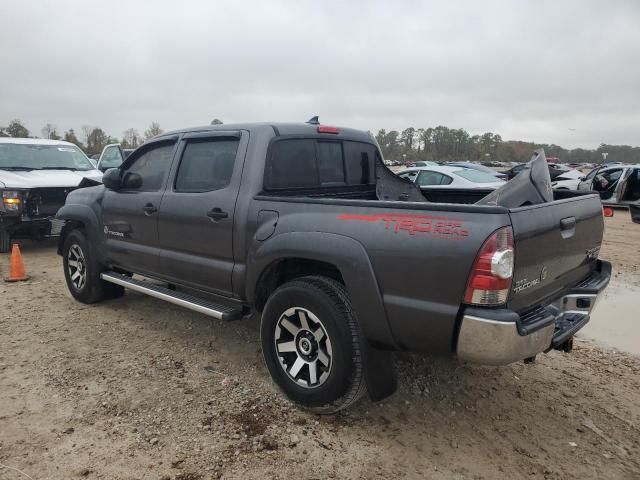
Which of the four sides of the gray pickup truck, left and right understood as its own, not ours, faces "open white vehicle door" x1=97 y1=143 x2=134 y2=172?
front

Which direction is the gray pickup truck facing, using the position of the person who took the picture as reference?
facing away from the viewer and to the left of the viewer

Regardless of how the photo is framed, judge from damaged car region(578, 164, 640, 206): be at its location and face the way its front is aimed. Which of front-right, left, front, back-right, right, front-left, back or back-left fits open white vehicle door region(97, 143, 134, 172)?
front-left

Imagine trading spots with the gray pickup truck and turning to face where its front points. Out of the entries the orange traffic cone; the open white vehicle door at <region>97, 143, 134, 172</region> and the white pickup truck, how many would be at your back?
0

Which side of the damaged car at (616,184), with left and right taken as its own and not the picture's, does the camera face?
left

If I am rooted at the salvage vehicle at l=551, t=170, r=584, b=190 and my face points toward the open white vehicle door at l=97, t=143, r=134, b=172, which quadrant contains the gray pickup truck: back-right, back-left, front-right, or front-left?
front-left

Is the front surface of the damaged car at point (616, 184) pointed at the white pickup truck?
no

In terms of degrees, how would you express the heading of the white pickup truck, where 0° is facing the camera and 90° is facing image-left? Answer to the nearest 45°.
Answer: approximately 315°

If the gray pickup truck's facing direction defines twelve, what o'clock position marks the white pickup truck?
The white pickup truck is roughly at 12 o'clock from the gray pickup truck.

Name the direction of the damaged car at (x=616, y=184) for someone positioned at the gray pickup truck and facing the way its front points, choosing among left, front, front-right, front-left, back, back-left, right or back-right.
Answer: right

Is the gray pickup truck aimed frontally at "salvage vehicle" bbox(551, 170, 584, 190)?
no

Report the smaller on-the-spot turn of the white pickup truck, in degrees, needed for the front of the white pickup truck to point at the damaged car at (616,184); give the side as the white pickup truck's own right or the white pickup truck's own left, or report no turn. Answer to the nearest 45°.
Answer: approximately 45° to the white pickup truck's own left

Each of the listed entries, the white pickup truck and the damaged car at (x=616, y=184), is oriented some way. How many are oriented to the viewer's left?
1

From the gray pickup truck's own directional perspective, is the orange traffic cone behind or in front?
in front
